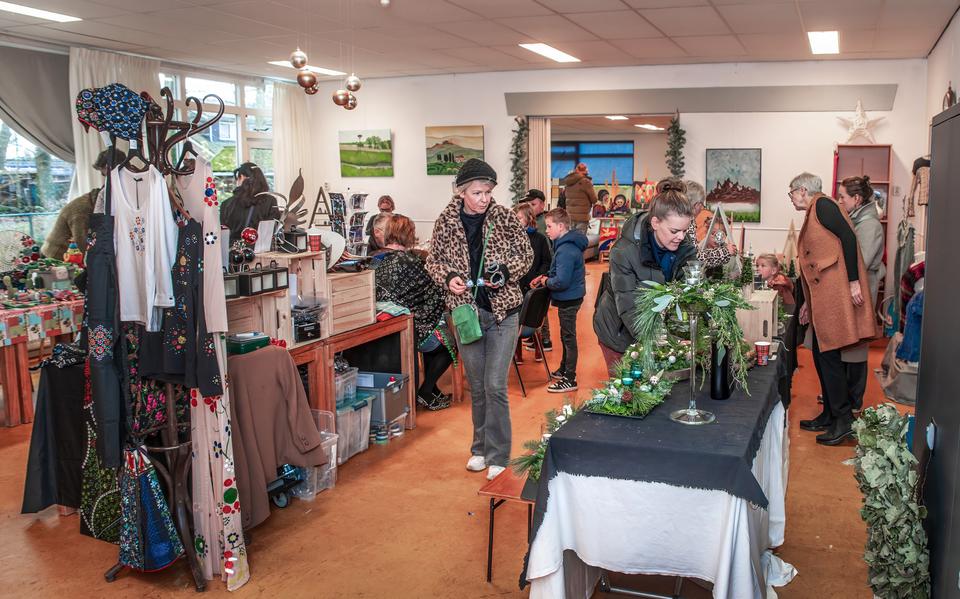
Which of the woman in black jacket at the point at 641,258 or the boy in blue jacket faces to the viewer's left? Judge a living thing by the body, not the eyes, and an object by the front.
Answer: the boy in blue jacket

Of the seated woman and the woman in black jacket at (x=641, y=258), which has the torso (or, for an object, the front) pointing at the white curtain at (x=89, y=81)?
the seated woman

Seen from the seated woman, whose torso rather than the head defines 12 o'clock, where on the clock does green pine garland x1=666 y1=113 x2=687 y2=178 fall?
The green pine garland is roughly at 3 o'clock from the seated woman.

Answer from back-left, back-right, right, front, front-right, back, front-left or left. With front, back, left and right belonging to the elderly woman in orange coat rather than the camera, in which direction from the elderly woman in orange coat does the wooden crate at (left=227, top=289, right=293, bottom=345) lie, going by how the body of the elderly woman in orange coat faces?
front-left

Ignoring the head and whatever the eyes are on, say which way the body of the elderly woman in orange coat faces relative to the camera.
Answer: to the viewer's left

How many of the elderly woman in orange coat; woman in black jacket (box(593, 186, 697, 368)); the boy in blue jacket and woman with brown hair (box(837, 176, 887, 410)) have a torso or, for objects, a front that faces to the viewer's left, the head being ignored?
3

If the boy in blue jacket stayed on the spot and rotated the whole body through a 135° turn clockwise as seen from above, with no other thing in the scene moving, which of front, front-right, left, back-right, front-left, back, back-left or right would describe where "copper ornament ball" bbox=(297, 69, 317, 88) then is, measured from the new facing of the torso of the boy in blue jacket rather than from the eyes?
back-left

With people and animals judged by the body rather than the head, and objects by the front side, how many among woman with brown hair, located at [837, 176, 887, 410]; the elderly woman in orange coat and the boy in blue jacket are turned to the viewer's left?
3

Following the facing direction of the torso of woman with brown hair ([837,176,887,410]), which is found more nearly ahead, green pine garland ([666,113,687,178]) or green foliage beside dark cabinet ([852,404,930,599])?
the green pine garland

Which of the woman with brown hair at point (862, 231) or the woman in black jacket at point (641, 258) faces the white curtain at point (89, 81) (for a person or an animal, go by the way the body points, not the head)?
the woman with brown hair

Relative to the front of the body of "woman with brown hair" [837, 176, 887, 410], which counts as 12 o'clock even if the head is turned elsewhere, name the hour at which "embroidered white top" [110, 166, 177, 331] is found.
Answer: The embroidered white top is roughly at 10 o'clock from the woman with brown hair.

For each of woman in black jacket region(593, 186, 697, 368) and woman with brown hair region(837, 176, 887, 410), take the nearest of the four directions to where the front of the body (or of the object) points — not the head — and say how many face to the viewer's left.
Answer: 1

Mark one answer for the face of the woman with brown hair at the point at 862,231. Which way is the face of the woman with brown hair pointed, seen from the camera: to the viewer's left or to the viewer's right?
to the viewer's left

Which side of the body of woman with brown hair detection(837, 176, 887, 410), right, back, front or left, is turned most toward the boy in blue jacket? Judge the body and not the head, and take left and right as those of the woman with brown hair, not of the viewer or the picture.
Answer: front

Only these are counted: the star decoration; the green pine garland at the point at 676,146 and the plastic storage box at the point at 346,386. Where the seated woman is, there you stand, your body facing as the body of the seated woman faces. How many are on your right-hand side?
2

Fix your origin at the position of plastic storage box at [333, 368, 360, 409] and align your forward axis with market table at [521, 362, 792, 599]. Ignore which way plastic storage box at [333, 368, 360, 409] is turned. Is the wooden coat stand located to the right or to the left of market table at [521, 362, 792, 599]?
right

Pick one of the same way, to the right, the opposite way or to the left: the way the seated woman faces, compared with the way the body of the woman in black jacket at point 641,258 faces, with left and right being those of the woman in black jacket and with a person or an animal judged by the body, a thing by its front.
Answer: the opposite way

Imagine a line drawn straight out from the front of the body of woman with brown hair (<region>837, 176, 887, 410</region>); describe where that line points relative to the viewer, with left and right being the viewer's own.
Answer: facing to the left of the viewer
